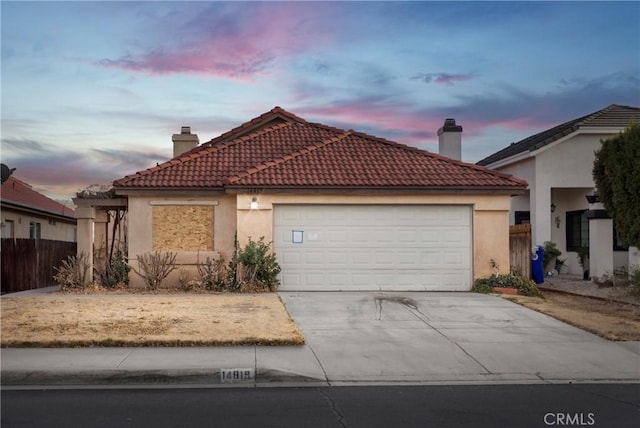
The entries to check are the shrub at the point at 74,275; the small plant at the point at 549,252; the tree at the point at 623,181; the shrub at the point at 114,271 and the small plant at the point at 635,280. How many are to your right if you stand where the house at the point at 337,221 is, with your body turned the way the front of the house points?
2

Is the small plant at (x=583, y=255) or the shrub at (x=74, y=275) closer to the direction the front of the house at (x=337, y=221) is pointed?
the shrub

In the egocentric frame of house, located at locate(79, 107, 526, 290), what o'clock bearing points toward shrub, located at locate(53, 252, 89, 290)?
The shrub is roughly at 3 o'clock from the house.

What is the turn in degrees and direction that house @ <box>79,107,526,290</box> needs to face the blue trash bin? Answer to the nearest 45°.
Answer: approximately 45° to its left

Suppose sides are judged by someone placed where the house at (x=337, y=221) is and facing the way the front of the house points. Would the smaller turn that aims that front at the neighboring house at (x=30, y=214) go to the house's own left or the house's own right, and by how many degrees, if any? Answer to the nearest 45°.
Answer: approximately 135° to the house's own right

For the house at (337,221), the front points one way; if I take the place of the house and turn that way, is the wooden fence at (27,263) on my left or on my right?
on my right

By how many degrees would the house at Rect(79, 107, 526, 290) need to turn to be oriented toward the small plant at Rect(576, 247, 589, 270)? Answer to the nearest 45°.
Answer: approximately 135° to its left

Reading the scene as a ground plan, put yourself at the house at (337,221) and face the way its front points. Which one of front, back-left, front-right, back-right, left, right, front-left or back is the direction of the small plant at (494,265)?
left

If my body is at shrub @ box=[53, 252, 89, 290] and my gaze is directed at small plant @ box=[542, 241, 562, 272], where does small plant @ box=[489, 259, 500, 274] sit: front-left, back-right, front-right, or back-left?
front-right

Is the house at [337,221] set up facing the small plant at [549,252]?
no

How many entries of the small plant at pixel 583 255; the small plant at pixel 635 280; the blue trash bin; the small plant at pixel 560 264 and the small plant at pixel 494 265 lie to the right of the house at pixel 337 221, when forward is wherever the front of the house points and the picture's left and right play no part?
0

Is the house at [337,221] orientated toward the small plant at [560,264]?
no

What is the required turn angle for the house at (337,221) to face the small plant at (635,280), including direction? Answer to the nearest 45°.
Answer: approximately 90° to its left

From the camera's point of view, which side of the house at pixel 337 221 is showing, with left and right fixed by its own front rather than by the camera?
front

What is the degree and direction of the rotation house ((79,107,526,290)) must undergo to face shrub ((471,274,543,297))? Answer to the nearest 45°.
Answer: approximately 90° to its left
